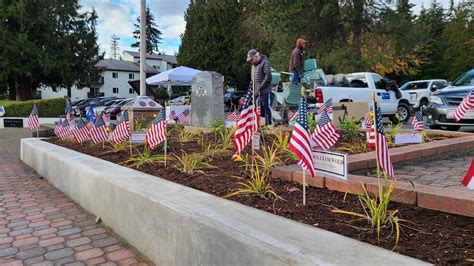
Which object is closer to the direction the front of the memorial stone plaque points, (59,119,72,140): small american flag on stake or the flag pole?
the small american flag on stake

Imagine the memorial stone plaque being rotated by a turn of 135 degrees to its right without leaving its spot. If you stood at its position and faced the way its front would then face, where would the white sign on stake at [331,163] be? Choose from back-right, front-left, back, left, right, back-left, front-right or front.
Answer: back

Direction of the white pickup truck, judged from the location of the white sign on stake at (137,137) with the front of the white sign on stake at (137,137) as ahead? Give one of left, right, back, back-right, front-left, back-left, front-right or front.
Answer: back-left

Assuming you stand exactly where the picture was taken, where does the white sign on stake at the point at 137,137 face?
facing the viewer

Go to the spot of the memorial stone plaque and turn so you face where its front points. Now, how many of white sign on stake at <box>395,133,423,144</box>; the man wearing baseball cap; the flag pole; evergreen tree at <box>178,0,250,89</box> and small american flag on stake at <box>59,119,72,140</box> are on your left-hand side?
2

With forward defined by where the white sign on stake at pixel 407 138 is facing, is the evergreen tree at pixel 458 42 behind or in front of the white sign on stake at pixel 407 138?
behind

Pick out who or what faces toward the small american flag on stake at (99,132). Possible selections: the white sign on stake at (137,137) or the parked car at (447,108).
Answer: the parked car

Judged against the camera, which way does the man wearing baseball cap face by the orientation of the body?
to the viewer's left

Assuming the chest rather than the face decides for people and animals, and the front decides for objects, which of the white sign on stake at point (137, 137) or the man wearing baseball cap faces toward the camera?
the white sign on stake

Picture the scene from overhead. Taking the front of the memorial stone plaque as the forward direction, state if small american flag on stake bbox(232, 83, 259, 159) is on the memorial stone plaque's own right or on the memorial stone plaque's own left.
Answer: on the memorial stone plaque's own left

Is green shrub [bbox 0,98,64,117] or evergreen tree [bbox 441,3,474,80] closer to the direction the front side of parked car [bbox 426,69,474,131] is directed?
the green shrub

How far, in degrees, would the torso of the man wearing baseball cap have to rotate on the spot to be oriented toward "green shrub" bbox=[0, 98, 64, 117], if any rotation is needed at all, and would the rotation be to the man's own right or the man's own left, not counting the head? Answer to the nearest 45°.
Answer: approximately 45° to the man's own right

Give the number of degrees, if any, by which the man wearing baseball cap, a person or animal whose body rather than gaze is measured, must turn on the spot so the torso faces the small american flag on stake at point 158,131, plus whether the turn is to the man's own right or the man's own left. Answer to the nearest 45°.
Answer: approximately 45° to the man's own left

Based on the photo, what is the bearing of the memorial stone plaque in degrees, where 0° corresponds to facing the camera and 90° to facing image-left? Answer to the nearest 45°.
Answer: approximately 45°

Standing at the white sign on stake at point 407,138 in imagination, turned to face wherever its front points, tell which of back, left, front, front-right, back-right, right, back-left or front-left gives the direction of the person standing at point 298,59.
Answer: back-right

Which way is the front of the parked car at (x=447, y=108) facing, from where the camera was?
facing the viewer and to the left of the viewer

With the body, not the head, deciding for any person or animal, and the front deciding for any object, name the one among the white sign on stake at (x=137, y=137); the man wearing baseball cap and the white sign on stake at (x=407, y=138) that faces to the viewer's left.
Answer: the man wearing baseball cap

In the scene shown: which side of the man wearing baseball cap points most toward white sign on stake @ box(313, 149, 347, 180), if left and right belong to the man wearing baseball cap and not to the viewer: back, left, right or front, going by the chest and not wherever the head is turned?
left

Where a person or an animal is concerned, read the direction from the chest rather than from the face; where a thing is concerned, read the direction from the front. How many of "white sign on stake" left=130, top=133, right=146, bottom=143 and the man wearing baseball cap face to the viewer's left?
1
